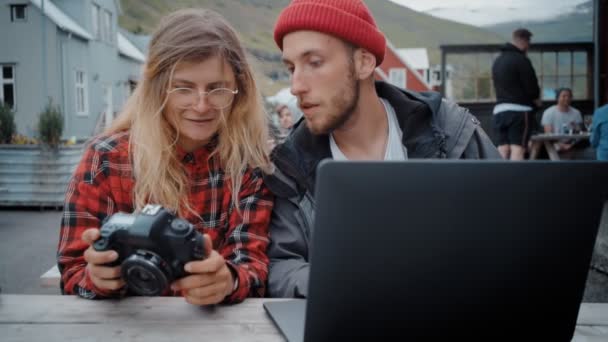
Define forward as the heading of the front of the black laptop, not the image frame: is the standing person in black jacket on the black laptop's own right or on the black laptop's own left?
on the black laptop's own right

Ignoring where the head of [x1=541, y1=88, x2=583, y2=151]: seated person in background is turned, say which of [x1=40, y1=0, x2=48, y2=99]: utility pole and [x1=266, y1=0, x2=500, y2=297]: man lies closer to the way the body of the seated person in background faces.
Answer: the man

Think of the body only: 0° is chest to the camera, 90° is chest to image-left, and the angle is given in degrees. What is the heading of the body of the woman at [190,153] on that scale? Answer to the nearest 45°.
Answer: approximately 0°

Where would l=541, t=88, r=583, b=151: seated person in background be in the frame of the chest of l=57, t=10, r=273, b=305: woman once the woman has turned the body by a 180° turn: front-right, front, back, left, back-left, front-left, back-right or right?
front-right

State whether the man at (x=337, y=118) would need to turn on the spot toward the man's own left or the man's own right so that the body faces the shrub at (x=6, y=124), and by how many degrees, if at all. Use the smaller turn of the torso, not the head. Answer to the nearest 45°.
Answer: approximately 90° to the man's own right

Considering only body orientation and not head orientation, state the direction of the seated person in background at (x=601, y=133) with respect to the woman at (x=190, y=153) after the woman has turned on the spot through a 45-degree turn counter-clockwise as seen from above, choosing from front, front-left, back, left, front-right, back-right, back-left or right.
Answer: left

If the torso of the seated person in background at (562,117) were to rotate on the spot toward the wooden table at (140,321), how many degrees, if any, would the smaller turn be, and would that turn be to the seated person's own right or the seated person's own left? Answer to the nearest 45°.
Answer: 0° — they already face it

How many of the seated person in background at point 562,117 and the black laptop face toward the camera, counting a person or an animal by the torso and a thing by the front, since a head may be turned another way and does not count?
1

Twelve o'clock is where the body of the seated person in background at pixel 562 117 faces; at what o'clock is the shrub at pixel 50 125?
The shrub is roughly at 2 o'clock from the seated person in background.

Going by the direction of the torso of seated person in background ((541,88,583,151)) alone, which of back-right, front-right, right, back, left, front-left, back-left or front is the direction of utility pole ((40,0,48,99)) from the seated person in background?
front-right

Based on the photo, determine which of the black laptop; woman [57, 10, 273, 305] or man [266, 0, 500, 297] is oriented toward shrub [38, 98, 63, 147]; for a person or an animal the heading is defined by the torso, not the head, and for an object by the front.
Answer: the black laptop
